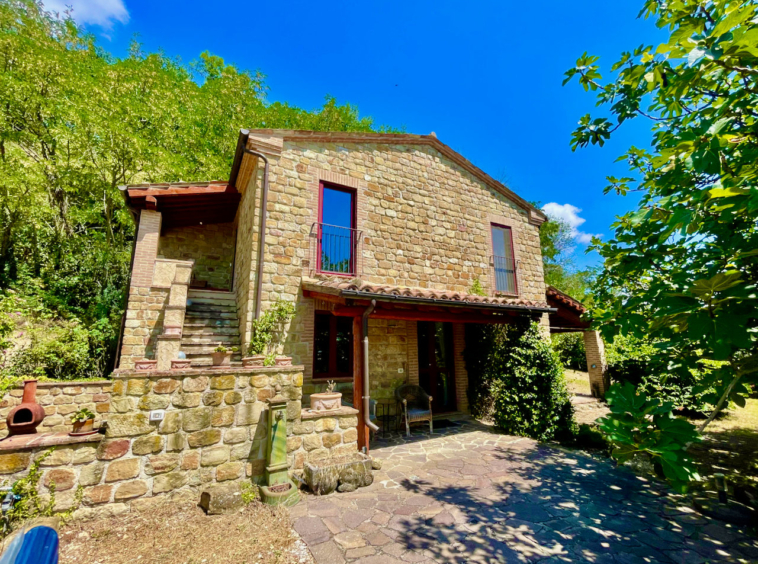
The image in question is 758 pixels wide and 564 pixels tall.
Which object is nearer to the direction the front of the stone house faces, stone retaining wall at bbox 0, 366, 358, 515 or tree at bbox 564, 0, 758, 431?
the tree

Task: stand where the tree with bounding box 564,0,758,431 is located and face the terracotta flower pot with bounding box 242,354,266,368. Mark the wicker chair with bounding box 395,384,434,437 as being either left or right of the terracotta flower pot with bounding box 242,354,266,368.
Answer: right

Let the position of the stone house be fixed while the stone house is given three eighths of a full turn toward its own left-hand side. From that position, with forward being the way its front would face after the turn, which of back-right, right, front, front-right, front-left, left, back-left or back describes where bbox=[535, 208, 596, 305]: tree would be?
front-right

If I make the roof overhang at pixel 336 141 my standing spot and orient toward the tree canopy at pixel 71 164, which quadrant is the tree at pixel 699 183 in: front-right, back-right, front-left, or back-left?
back-left

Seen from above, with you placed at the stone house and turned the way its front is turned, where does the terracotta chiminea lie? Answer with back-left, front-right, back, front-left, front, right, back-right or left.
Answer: right

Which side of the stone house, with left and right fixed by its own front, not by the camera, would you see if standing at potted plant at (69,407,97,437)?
right

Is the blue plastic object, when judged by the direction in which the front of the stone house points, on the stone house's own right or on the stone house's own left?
on the stone house's own right

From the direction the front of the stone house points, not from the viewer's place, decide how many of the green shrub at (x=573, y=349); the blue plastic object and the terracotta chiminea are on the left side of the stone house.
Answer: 1

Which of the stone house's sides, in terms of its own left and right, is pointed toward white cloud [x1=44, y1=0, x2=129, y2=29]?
back

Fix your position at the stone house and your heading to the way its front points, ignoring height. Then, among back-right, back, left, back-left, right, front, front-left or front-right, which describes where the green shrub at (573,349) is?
left

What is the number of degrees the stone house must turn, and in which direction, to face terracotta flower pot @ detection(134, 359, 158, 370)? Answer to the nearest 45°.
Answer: approximately 90° to its right

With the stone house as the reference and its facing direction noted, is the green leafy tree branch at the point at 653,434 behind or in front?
in front

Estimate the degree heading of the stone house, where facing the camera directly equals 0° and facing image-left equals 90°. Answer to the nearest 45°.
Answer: approximately 315°

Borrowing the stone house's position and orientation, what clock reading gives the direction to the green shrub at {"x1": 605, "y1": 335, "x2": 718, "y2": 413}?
The green shrub is roughly at 10 o'clock from the stone house.
